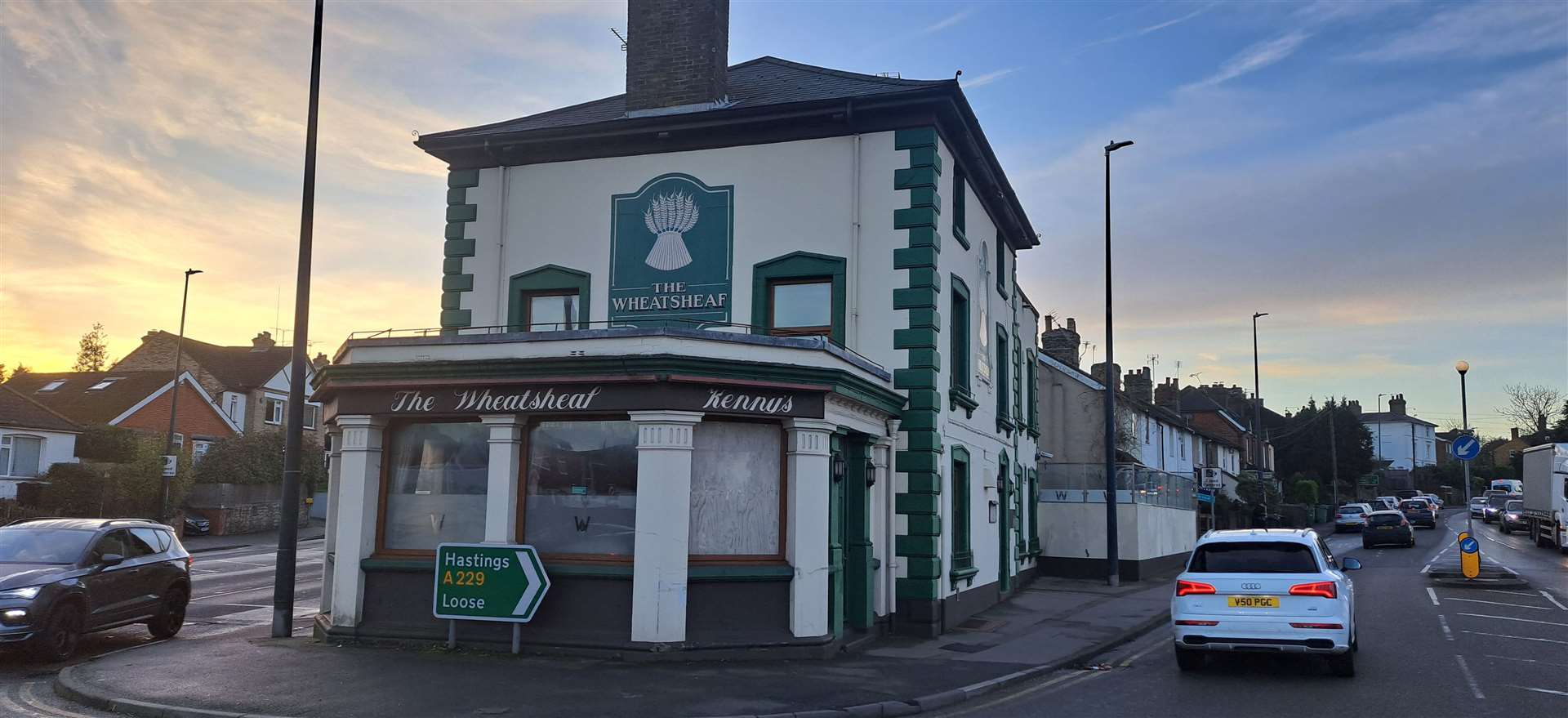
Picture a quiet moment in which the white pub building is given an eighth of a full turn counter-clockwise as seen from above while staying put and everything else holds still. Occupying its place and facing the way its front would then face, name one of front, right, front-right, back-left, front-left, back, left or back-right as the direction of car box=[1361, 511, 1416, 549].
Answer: left

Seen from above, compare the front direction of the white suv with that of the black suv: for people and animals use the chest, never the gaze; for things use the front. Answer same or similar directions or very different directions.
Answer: very different directions

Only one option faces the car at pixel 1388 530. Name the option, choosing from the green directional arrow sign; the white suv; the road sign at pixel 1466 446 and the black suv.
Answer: the white suv

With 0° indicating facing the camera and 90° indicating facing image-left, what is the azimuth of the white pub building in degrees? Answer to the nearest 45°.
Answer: approximately 0°

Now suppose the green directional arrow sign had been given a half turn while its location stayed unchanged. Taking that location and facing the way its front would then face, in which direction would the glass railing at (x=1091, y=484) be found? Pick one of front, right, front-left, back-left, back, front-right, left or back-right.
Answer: front-right

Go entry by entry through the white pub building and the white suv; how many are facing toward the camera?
1

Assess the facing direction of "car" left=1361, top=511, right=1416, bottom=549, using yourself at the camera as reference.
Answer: facing away from the viewer

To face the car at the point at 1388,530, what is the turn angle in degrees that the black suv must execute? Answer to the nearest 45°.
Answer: approximately 135° to its left

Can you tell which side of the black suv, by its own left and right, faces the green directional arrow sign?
left

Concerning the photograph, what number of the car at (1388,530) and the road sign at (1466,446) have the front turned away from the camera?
1

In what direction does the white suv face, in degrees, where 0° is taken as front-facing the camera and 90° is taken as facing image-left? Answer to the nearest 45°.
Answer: approximately 180°

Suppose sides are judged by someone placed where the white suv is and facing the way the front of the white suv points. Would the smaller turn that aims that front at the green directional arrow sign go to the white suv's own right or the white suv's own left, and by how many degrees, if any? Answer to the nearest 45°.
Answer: approximately 90° to the white suv's own left

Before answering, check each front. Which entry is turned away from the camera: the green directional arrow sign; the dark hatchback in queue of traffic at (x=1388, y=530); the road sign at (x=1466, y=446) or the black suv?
the dark hatchback in queue of traffic

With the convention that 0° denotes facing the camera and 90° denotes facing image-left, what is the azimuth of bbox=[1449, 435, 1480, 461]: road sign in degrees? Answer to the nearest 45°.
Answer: approximately 0°

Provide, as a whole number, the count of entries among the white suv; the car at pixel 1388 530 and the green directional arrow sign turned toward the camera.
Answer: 1

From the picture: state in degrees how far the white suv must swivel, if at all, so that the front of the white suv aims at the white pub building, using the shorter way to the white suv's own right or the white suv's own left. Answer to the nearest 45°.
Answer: approximately 90° to the white suv's own left

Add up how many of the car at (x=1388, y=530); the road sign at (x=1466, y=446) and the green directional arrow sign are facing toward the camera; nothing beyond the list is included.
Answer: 2

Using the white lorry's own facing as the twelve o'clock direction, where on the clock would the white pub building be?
The white pub building is roughly at 2 o'clock from the white lorry.
